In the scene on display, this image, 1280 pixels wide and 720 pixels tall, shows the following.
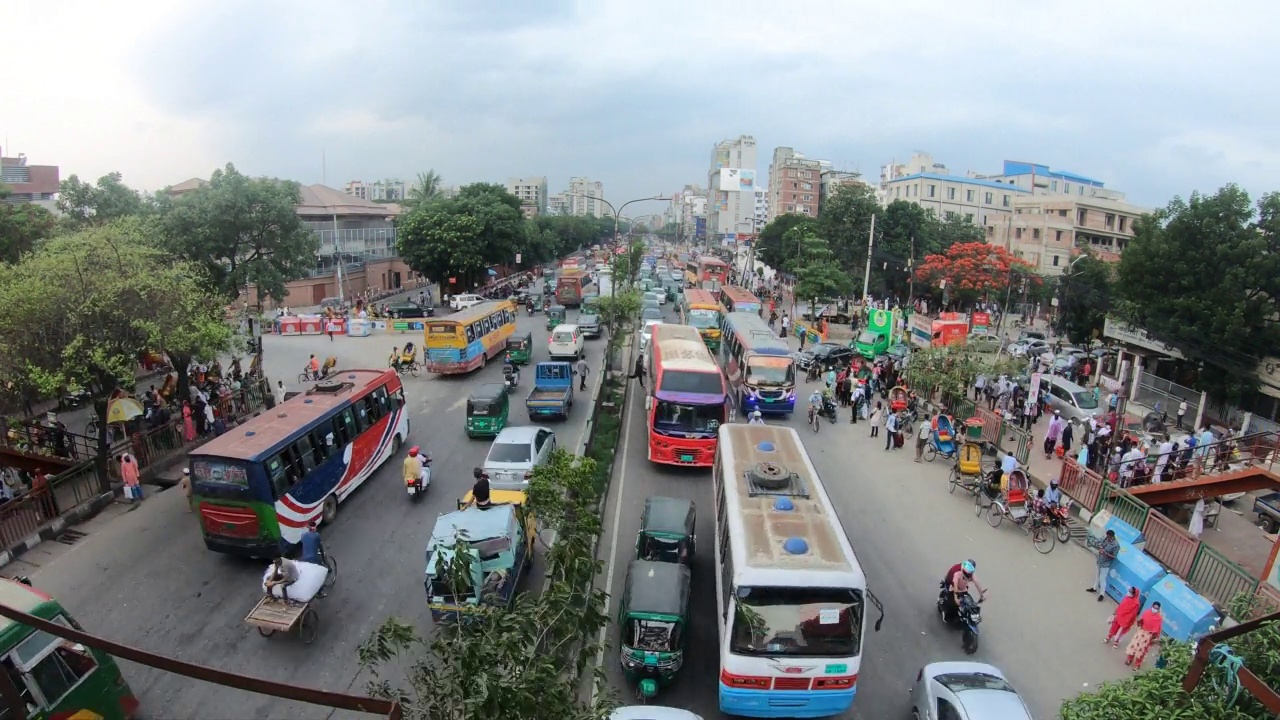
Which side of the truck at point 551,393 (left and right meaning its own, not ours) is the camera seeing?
back

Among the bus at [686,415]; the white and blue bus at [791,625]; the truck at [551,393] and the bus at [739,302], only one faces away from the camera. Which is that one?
the truck

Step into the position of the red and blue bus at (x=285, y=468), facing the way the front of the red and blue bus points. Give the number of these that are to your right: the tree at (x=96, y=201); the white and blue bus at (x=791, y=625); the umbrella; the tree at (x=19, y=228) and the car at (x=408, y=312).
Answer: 1

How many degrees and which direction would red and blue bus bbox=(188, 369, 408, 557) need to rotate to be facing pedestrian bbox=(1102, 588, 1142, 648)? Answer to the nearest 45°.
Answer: approximately 90° to its right

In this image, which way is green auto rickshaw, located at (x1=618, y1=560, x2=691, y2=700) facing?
toward the camera

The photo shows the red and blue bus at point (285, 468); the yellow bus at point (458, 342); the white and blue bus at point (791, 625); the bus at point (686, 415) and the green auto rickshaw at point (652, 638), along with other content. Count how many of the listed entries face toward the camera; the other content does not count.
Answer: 3

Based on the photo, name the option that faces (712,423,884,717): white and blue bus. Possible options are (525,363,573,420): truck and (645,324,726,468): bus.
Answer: the bus

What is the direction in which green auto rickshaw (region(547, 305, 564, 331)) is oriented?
away from the camera

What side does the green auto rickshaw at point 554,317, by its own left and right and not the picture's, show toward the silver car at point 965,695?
back

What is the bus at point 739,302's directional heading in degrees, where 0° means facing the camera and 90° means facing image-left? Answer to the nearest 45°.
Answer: approximately 315°

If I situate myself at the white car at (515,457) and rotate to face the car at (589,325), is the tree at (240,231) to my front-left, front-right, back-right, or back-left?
front-left

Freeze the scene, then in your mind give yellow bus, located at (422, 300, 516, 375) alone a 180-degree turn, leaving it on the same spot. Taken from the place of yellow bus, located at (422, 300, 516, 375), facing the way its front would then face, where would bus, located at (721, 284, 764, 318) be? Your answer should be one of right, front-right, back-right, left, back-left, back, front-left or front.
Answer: back

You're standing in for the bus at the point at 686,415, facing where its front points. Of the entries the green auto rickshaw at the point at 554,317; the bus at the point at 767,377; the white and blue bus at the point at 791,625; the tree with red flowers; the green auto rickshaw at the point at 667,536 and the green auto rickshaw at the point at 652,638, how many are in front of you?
3

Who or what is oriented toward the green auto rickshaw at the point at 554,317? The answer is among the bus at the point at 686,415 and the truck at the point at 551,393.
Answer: the truck

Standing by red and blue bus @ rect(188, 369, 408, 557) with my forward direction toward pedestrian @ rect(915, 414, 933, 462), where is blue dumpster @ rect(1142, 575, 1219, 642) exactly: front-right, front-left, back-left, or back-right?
front-right

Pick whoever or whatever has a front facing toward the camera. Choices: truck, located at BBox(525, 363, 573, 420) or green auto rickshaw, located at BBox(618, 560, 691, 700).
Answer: the green auto rickshaw

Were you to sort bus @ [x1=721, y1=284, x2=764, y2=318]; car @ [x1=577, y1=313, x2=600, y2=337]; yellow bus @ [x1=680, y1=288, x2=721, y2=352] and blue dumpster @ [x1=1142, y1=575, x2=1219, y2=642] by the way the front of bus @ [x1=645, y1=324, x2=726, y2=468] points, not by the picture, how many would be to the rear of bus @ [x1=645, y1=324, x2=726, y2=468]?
3
